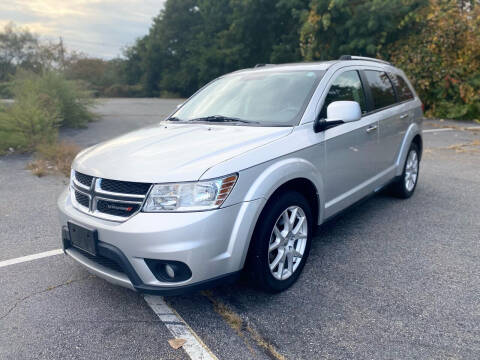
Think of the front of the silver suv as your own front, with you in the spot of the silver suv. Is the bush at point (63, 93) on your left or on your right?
on your right

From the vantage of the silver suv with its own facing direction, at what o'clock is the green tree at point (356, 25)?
The green tree is roughly at 5 o'clock from the silver suv.

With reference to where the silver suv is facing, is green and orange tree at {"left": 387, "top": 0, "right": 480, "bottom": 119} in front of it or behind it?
behind

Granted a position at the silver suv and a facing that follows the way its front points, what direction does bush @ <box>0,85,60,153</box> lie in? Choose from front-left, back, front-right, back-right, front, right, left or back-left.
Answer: right
